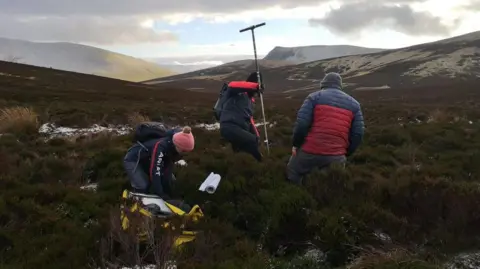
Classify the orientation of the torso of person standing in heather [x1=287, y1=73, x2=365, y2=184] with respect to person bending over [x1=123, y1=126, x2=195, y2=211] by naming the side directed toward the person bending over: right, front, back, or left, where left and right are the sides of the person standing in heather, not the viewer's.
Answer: left

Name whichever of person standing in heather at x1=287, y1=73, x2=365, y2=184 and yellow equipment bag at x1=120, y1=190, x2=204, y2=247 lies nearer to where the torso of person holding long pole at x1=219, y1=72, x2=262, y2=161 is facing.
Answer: the person standing in heather

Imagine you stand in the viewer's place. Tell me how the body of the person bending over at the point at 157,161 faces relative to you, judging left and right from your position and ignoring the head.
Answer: facing to the right of the viewer

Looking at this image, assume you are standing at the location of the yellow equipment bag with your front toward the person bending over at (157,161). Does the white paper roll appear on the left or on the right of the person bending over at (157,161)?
right

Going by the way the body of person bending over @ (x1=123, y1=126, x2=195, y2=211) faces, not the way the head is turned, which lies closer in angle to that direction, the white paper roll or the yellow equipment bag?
the white paper roll

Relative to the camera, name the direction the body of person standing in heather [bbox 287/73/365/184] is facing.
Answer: away from the camera
